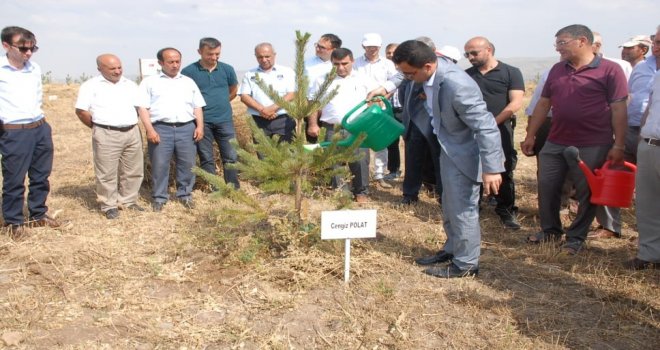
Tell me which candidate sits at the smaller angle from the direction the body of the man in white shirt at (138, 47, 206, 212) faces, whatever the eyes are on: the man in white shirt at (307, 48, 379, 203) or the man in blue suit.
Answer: the man in blue suit

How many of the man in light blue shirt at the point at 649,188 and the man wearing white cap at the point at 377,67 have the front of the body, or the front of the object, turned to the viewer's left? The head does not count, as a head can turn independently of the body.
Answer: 1

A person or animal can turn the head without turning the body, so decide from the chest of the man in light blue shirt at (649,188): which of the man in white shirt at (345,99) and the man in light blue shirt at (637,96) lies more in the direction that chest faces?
the man in white shirt

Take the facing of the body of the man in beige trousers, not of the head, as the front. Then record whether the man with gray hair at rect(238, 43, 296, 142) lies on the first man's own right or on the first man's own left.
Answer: on the first man's own left

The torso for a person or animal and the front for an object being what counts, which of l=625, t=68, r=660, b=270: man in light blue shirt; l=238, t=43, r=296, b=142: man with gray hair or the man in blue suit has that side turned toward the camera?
the man with gray hair

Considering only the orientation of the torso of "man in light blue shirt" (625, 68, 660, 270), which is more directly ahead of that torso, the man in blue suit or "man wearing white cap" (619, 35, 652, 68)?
the man in blue suit

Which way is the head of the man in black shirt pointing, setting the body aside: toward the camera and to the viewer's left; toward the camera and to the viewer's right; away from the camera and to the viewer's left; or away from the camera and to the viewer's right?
toward the camera and to the viewer's left

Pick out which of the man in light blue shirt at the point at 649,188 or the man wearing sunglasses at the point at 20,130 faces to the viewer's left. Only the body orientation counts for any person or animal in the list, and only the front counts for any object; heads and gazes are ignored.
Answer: the man in light blue shirt

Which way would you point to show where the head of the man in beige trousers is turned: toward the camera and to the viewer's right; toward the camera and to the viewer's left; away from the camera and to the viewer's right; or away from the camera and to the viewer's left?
toward the camera and to the viewer's right

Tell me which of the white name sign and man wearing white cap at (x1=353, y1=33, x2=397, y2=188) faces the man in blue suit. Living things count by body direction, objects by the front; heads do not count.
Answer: the man wearing white cap

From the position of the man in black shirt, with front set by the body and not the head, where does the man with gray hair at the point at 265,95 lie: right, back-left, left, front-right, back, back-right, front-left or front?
front-right

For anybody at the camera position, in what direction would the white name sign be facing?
facing the viewer

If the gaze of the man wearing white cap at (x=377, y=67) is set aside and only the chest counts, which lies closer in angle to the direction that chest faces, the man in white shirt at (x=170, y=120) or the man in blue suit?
the man in blue suit

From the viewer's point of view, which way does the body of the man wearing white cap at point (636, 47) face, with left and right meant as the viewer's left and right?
facing the viewer and to the left of the viewer

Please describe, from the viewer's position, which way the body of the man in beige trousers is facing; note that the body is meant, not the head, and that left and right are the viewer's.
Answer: facing the viewer and to the right of the viewer

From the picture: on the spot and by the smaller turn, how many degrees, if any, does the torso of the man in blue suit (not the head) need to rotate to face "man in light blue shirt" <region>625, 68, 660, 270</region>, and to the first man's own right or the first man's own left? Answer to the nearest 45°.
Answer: approximately 180°

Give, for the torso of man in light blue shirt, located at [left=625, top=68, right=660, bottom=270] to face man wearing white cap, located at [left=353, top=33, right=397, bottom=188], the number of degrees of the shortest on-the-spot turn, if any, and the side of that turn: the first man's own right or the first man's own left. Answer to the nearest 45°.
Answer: approximately 45° to the first man's own right

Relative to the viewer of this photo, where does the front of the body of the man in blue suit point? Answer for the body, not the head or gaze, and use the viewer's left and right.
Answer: facing to the left of the viewer
